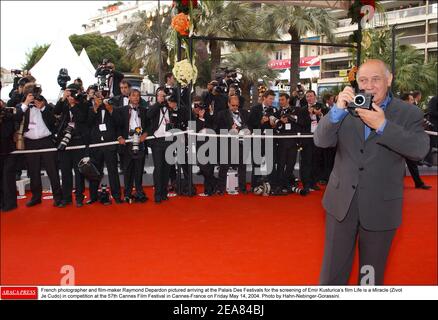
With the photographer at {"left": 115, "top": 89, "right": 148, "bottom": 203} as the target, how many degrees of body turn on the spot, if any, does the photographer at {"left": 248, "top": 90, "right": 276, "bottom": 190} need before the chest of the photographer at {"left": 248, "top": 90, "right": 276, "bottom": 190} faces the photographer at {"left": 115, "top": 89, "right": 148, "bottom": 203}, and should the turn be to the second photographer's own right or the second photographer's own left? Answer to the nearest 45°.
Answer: approximately 90° to the second photographer's own right

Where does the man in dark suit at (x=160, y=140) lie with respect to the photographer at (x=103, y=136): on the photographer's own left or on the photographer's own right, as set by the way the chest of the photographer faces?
on the photographer's own left

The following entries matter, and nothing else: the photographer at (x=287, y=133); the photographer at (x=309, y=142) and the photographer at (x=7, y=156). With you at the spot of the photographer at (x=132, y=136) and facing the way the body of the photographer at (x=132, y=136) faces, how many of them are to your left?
2

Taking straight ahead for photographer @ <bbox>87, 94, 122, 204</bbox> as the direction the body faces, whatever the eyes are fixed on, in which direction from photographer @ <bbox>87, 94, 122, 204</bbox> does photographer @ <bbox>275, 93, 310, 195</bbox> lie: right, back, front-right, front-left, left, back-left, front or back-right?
left

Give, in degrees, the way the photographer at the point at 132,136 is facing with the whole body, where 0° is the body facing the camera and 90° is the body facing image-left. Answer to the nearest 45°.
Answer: approximately 0°

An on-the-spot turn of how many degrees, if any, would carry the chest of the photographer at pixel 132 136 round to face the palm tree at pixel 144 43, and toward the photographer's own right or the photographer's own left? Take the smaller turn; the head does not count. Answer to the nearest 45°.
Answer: approximately 180°

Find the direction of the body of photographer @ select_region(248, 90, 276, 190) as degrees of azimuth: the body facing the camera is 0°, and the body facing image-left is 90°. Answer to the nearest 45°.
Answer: approximately 315°
